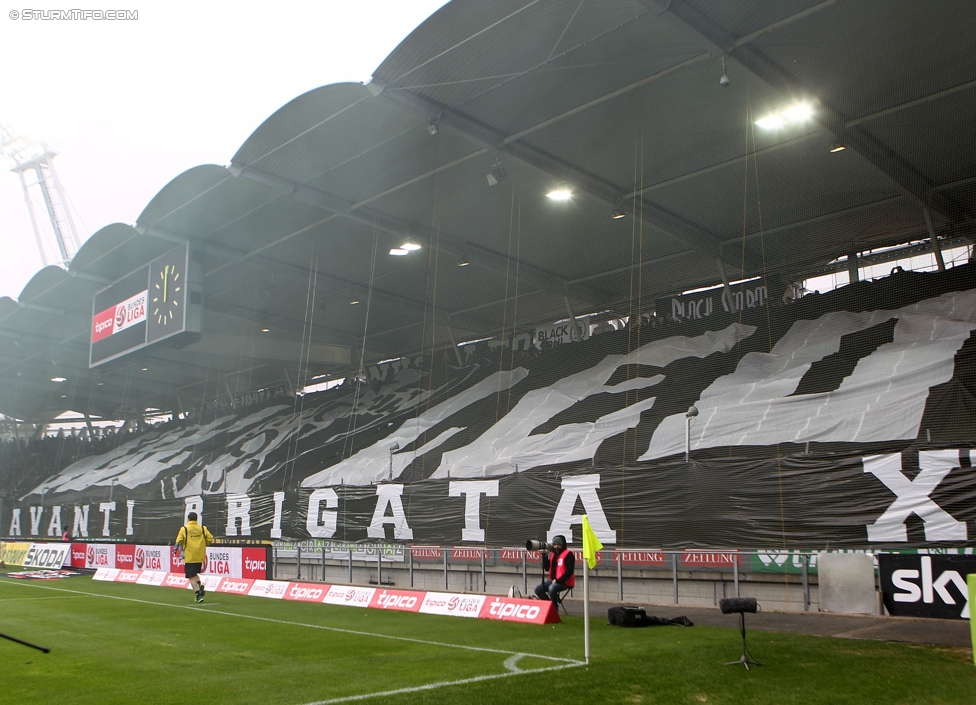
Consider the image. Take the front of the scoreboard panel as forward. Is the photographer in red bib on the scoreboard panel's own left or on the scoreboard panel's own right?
on the scoreboard panel's own left

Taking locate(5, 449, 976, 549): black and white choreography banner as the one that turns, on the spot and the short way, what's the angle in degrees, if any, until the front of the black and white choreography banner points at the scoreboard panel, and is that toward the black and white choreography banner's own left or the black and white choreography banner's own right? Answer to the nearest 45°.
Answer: approximately 90° to the black and white choreography banner's own right

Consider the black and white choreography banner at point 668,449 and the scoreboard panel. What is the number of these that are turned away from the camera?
0

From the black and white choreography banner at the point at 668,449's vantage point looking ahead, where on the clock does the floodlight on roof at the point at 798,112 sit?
The floodlight on roof is roughly at 10 o'clock from the black and white choreography banner.

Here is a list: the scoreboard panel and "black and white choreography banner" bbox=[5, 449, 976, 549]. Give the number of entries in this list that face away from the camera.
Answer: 0

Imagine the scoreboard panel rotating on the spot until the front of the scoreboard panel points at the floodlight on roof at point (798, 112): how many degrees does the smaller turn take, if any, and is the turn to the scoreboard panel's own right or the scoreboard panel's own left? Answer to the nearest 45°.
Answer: approximately 90° to the scoreboard panel's own left

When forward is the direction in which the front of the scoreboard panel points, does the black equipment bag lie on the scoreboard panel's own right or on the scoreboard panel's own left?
on the scoreboard panel's own left

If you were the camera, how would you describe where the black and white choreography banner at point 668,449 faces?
facing the viewer and to the left of the viewer
